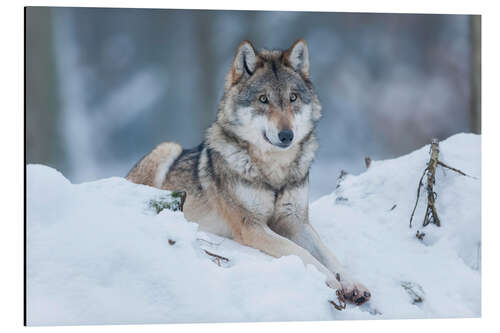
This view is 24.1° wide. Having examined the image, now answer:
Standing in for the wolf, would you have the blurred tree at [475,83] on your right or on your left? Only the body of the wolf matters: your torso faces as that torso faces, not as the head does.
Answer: on your left

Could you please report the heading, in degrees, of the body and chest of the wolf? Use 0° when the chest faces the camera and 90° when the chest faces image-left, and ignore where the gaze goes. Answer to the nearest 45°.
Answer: approximately 315°

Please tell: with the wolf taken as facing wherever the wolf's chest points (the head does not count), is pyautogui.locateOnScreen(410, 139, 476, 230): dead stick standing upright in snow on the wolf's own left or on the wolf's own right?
on the wolf's own left
